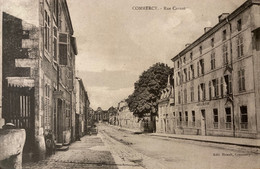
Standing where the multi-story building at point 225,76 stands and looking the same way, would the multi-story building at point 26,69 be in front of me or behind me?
in front

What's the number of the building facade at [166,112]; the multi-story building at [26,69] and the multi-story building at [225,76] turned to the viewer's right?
1

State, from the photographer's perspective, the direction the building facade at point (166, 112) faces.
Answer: facing the viewer and to the left of the viewer

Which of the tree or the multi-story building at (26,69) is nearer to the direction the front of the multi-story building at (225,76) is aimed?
the multi-story building

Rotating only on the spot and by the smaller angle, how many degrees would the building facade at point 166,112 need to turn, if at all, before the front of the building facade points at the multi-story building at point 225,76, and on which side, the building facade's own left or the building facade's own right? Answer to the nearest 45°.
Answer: approximately 45° to the building facade's own left

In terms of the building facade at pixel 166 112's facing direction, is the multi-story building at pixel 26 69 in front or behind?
in front

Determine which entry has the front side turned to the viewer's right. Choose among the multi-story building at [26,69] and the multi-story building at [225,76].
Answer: the multi-story building at [26,69]

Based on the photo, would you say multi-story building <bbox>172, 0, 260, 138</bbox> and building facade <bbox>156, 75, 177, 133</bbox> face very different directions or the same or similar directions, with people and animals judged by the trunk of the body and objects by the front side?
same or similar directions

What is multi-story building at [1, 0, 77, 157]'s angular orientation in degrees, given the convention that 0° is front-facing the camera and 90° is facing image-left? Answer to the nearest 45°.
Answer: approximately 270°

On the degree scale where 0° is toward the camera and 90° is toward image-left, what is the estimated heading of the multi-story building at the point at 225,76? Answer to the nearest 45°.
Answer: approximately 45°

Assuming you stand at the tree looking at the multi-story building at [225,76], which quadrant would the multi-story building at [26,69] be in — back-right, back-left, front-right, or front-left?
front-right
